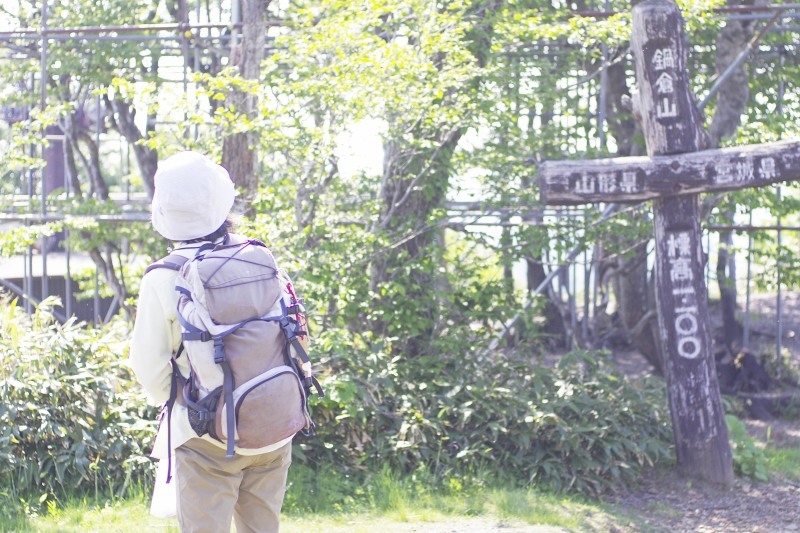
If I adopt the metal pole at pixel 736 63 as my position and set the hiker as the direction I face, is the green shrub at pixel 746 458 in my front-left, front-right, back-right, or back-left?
front-left

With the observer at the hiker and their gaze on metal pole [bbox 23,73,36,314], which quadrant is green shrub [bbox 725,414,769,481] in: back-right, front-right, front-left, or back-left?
front-right

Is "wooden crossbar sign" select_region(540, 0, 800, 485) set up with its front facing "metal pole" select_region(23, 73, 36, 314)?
no

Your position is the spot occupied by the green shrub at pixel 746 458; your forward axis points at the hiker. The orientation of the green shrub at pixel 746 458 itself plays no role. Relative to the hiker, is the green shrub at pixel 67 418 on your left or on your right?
right

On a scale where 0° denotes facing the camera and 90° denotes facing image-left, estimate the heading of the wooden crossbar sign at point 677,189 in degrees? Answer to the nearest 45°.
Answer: approximately 0°

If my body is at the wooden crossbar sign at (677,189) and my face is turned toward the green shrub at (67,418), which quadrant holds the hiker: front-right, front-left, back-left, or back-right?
front-left

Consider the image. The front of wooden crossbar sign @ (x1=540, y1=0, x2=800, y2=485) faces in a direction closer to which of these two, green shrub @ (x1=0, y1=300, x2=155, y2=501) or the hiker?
the hiker

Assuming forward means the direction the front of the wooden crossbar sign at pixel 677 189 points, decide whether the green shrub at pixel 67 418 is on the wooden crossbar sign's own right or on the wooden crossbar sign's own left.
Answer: on the wooden crossbar sign's own right

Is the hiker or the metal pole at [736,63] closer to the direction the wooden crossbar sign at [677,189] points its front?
the hiker

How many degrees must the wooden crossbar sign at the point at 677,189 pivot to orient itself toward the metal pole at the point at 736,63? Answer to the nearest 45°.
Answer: approximately 180°
